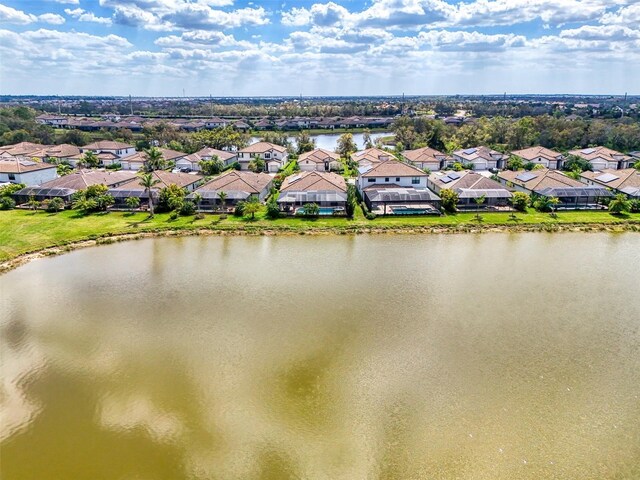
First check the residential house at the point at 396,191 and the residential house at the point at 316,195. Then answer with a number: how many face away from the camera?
2

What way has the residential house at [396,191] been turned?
away from the camera

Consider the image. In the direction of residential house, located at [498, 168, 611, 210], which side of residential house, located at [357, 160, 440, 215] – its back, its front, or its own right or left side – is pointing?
right

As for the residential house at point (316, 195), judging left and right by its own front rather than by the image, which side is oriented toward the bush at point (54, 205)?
left

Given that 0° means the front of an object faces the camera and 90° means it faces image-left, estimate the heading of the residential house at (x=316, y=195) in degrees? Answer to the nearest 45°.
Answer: approximately 180°

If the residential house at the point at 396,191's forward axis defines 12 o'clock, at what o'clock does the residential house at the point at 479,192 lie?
the residential house at the point at 479,192 is roughly at 3 o'clock from the residential house at the point at 396,191.

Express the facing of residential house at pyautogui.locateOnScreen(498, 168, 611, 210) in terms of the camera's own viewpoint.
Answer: facing away from the viewer and to the left of the viewer

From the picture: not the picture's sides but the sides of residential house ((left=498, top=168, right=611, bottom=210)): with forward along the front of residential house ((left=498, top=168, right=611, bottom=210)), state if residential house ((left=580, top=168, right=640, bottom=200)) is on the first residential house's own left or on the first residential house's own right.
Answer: on the first residential house's own right

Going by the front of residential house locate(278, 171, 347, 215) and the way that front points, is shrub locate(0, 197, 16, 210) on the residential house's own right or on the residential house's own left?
on the residential house's own left

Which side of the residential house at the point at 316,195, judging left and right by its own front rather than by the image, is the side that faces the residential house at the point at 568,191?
right

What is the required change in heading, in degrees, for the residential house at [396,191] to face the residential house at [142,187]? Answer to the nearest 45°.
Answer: approximately 90° to its left
